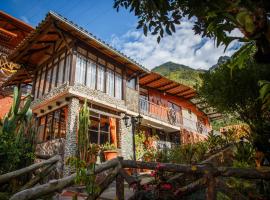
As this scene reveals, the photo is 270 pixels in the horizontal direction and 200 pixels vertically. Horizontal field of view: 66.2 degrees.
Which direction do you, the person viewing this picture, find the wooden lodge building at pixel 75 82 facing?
facing the viewer and to the right of the viewer

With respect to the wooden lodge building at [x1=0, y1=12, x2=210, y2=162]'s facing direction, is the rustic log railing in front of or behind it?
in front

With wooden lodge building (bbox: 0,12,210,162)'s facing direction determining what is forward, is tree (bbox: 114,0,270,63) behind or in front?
in front

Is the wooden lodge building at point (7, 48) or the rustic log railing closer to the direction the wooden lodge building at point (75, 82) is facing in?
the rustic log railing

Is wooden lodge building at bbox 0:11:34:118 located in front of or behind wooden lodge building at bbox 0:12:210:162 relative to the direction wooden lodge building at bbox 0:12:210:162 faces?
behind
